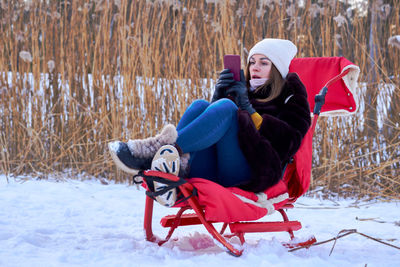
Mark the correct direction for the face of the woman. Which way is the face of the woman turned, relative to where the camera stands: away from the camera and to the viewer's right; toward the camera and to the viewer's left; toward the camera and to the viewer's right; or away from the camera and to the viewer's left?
toward the camera and to the viewer's left

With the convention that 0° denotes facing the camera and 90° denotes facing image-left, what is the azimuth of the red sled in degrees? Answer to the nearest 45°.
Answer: approximately 45°
